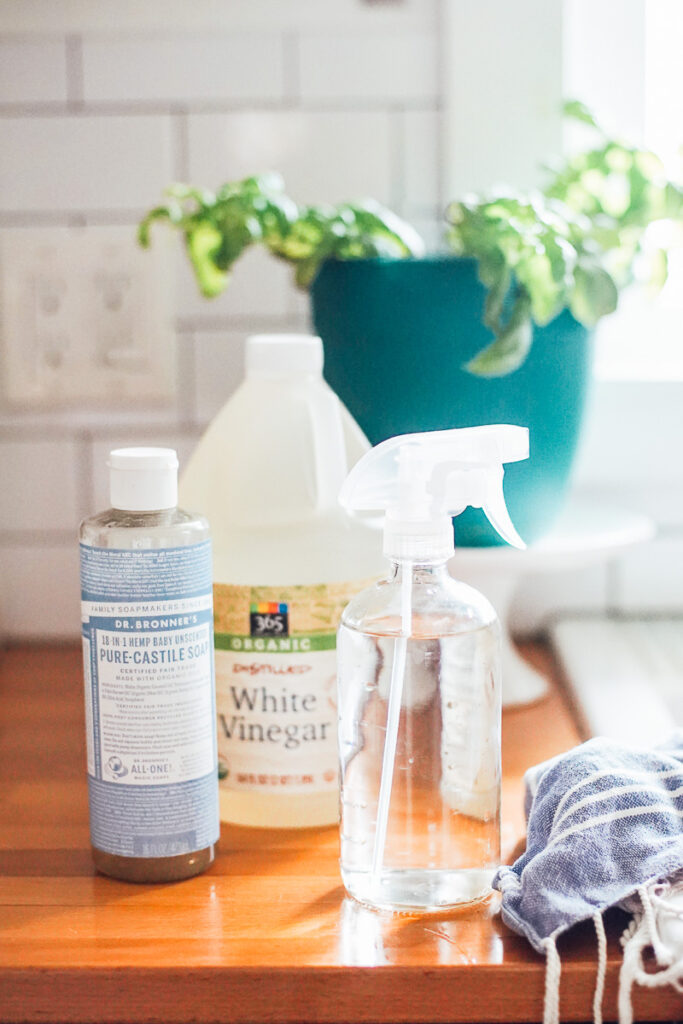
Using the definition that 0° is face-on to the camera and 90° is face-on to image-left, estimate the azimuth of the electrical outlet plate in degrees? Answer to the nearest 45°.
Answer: approximately 0°

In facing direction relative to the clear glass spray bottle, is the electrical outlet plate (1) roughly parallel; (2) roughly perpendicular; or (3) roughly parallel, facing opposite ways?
roughly perpendicular

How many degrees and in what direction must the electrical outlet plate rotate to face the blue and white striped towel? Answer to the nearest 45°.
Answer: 0° — it already faces it

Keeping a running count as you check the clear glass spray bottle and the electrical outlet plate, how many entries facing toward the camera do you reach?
1
